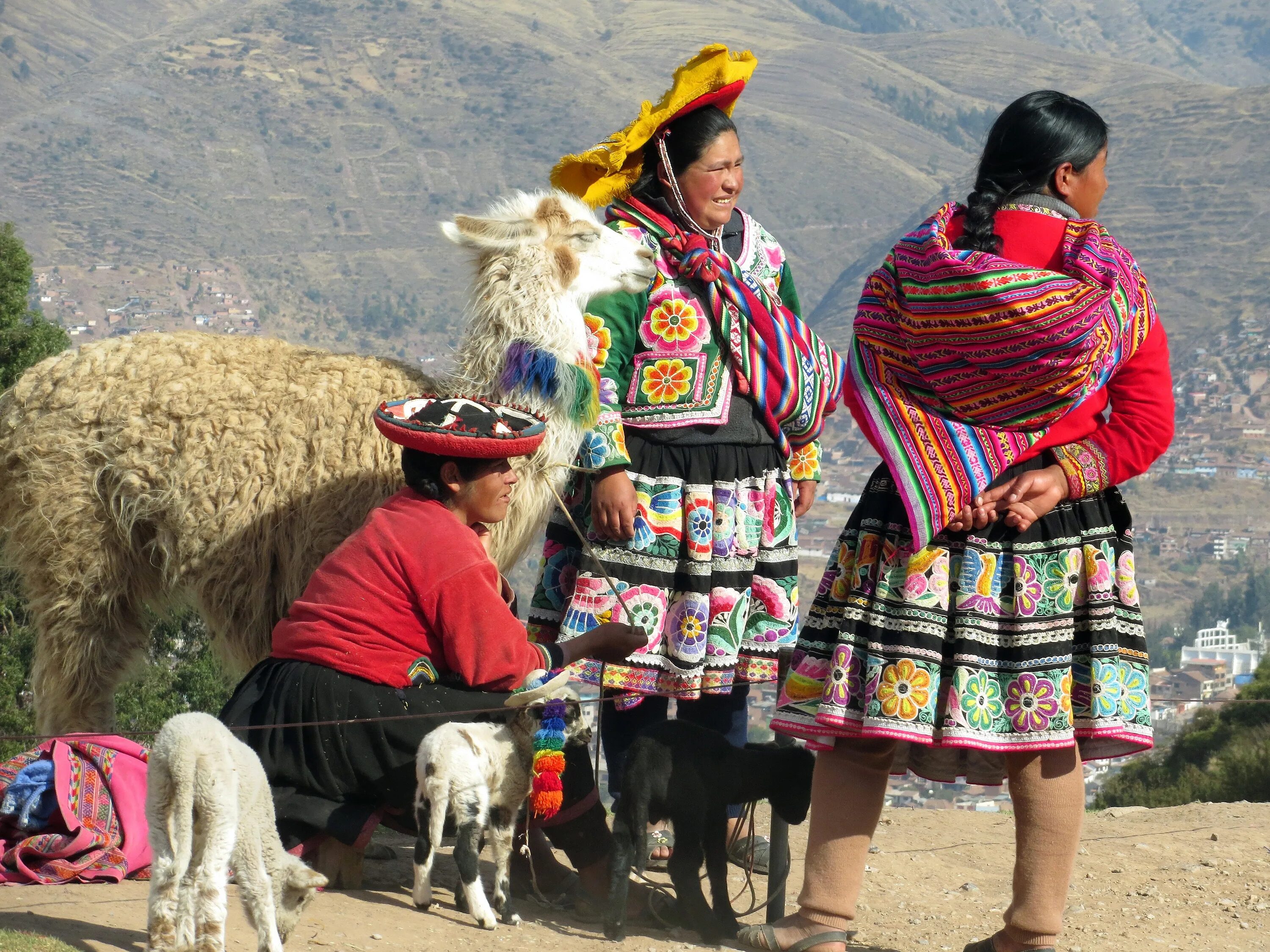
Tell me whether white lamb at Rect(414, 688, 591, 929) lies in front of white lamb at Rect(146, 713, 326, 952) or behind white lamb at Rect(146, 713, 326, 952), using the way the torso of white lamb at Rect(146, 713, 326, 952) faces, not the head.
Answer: in front

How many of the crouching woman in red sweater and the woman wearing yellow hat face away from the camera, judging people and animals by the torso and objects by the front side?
0

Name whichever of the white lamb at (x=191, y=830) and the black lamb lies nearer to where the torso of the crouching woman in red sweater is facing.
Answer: the black lamb

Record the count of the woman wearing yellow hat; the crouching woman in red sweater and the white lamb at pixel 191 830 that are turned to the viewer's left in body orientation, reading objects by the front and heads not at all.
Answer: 0

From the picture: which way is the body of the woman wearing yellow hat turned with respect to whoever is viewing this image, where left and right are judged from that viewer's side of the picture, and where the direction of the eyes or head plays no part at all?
facing the viewer and to the right of the viewer

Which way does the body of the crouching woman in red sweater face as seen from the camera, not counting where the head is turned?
to the viewer's right

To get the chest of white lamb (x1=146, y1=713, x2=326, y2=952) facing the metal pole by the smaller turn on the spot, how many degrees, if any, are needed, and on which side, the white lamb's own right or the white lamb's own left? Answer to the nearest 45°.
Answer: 0° — it already faces it

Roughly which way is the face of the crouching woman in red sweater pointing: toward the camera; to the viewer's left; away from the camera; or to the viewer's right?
to the viewer's right

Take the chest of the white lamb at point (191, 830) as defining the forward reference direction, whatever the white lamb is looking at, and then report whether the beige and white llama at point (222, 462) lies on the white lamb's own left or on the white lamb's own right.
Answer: on the white lamb's own left

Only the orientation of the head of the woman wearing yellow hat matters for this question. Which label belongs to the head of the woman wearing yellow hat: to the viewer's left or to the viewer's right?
to the viewer's right

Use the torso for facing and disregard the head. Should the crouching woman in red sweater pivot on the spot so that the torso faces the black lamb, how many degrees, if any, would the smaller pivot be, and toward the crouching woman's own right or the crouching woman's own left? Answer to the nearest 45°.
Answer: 0° — they already face it

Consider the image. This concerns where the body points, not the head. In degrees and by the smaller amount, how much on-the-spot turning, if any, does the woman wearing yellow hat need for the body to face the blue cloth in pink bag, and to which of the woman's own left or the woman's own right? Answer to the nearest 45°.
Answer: approximately 90° to the woman's own right

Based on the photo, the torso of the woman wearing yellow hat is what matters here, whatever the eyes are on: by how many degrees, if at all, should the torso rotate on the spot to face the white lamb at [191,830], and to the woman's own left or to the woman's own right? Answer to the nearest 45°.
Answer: approximately 90° to the woman's own right
